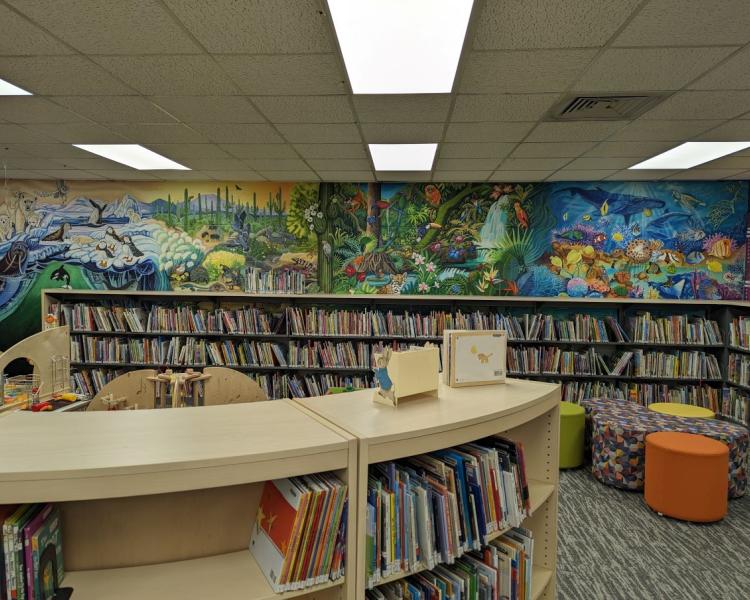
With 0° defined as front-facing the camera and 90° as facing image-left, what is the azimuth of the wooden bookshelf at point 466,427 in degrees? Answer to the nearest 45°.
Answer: approximately 315°

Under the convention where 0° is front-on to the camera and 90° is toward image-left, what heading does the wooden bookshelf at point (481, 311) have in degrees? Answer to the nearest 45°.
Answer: approximately 0°

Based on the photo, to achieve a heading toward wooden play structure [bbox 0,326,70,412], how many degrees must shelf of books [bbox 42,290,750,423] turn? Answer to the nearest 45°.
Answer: approximately 45° to its right

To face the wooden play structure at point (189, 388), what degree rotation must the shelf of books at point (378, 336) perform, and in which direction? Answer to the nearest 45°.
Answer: approximately 45° to its right

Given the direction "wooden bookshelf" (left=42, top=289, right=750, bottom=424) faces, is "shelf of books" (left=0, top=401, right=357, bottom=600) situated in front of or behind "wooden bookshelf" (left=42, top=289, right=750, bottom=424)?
in front

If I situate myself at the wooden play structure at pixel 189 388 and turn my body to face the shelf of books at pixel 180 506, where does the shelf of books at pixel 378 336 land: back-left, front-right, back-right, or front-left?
back-left

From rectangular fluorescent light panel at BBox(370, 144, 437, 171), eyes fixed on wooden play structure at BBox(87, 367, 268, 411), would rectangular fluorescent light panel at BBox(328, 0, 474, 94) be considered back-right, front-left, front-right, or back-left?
front-left

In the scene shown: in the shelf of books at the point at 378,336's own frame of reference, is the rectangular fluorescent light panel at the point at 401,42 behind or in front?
in front

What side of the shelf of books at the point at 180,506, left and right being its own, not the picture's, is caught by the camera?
front

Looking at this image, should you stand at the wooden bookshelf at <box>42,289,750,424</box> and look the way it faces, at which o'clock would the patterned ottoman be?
The patterned ottoman is roughly at 11 o'clock from the wooden bookshelf.

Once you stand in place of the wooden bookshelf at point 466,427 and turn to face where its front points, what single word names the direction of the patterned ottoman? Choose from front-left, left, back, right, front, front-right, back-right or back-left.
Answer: left

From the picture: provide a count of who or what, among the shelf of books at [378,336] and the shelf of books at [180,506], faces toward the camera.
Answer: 2

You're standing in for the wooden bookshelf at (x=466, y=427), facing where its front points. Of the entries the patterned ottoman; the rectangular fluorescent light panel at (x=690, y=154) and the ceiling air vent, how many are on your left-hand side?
3

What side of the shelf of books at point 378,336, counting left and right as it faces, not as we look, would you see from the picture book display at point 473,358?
front

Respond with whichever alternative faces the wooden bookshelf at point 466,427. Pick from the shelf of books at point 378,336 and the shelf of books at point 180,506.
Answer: the shelf of books at point 378,336

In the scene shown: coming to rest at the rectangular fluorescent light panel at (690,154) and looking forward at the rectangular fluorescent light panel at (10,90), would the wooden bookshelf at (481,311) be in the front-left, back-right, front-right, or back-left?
front-right

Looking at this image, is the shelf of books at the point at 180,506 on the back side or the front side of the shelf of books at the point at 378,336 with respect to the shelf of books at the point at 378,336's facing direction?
on the front side

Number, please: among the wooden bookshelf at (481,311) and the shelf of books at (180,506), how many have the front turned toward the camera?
2
